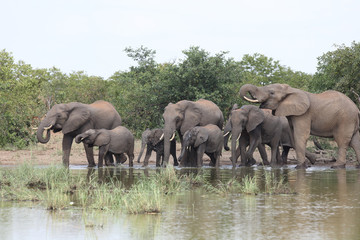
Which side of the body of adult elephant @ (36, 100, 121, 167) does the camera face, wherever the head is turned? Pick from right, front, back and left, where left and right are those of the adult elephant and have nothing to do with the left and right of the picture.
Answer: left

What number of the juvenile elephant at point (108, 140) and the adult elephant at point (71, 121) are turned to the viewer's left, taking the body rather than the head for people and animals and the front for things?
2

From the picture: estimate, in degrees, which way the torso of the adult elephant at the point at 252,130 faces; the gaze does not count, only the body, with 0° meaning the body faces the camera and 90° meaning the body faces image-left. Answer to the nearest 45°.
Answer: approximately 45°

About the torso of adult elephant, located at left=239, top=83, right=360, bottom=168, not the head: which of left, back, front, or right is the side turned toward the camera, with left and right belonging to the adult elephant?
left

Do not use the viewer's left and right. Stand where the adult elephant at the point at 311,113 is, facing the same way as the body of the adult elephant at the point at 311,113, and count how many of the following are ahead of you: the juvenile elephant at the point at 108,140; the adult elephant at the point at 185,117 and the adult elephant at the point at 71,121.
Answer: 3

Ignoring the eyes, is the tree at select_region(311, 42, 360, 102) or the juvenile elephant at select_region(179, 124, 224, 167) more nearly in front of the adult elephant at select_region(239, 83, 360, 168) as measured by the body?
the juvenile elephant

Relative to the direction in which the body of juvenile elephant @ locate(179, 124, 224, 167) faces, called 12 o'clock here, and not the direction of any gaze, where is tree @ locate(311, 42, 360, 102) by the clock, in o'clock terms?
The tree is roughly at 6 o'clock from the juvenile elephant.

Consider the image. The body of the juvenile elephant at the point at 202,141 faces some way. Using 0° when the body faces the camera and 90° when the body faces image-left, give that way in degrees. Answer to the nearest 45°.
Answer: approximately 45°

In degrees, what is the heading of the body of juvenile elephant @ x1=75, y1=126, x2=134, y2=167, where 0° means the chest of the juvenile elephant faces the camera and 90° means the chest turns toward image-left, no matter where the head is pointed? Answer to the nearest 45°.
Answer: approximately 90°
